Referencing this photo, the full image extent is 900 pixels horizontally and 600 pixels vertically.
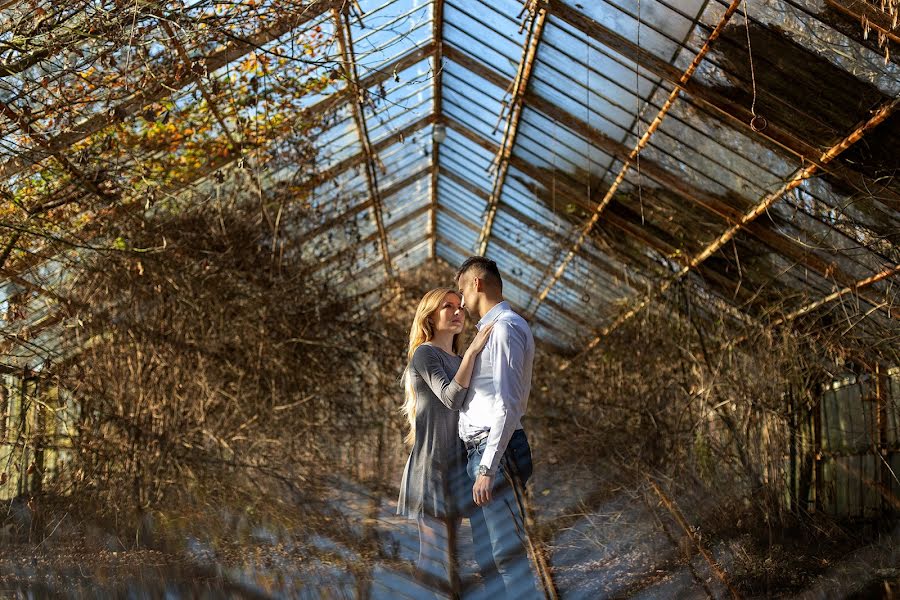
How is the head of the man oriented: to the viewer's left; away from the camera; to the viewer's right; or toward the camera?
to the viewer's left

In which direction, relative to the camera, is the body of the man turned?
to the viewer's left
